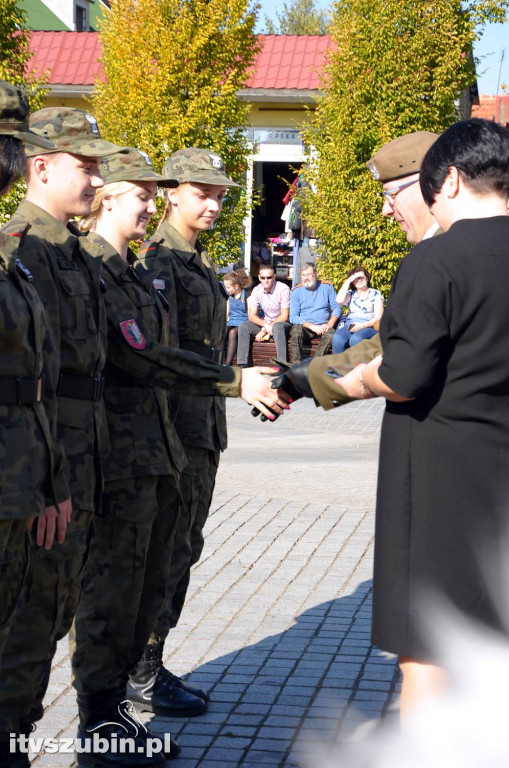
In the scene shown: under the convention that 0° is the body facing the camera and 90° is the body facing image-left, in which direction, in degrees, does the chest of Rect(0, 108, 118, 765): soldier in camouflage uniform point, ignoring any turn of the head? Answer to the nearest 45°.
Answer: approximately 315°

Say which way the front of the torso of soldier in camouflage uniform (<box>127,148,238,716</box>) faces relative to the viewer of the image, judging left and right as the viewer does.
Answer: facing the viewer and to the right of the viewer

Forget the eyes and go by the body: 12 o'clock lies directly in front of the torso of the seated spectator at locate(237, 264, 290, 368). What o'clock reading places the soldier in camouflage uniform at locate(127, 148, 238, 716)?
The soldier in camouflage uniform is roughly at 12 o'clock from the seated spectator.

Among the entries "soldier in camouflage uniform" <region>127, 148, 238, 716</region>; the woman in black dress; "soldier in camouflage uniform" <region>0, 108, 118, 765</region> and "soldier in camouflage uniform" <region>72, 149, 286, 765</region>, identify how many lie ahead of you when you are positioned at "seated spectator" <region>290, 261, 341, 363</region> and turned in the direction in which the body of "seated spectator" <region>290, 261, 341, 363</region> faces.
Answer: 4

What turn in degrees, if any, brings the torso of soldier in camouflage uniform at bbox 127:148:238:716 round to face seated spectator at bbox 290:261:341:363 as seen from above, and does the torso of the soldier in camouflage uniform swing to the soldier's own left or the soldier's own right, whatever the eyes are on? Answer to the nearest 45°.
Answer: approximately 135° to the soldier's own left

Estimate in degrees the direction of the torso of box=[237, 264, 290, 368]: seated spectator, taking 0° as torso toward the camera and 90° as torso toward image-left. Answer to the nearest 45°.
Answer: approximately 0°

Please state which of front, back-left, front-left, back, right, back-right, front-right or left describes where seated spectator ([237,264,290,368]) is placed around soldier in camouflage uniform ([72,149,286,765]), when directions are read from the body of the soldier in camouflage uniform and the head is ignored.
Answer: left

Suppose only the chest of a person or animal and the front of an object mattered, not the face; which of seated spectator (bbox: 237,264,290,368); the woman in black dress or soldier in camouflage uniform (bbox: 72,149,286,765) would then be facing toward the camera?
the seated spectator

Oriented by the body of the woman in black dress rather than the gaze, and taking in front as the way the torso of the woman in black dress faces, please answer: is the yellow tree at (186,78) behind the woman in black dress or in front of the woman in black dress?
in front

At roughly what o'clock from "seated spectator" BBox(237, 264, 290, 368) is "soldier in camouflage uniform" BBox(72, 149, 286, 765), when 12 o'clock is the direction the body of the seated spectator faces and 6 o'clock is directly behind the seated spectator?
The soldier in camouflage uniform is roughly at 12 o'clock from the seated spectator.

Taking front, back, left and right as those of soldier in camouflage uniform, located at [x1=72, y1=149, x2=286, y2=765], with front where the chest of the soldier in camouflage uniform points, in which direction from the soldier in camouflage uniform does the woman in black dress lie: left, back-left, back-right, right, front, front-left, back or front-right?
front-right

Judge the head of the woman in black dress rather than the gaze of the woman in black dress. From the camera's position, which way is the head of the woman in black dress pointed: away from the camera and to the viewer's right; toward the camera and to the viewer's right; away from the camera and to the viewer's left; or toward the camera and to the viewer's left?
away from the camera and to the viewer's left

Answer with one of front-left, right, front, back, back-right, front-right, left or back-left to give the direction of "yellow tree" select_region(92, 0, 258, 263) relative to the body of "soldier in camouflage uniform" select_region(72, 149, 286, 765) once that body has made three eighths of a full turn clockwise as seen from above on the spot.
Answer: back-right
